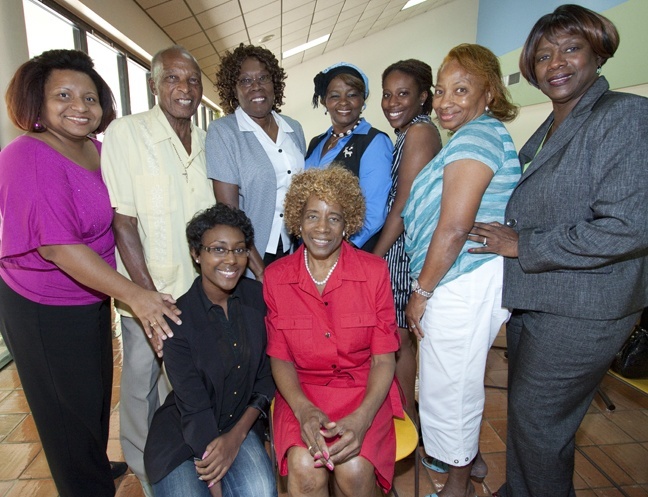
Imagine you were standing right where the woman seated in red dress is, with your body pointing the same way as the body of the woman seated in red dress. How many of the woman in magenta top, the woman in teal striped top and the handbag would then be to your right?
1

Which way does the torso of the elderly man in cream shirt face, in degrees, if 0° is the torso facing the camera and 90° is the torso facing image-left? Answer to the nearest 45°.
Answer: approximately 315°
